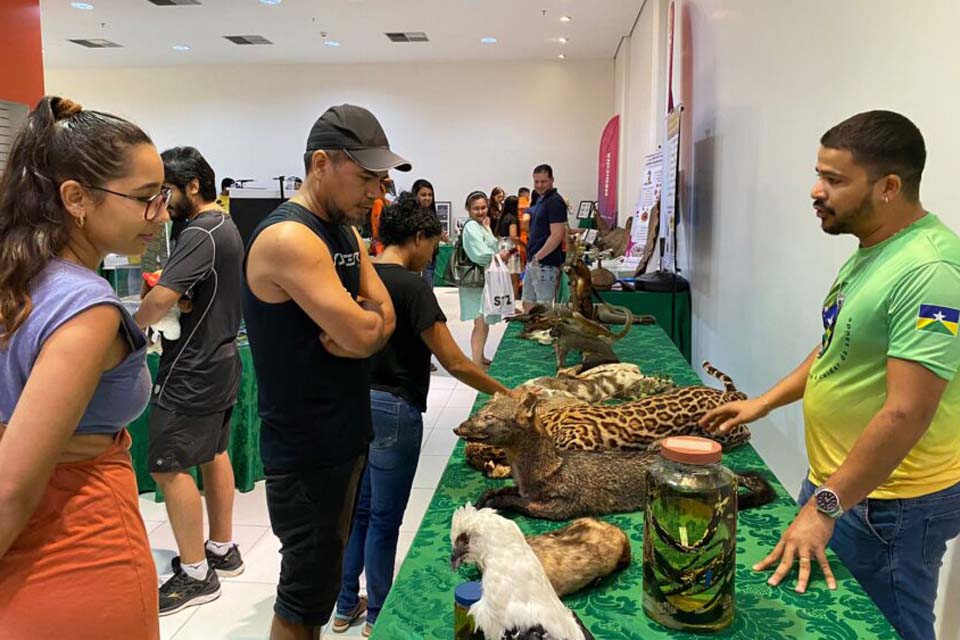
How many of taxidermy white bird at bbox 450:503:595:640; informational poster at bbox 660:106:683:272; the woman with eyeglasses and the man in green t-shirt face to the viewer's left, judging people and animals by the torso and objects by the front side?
3

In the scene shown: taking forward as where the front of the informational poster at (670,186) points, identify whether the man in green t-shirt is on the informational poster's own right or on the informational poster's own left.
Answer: on the informational poster's own left

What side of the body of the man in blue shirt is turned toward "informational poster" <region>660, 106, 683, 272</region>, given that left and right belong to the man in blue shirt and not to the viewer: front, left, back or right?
left

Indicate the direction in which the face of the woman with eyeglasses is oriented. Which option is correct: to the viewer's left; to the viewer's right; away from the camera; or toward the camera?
to the viewer's right

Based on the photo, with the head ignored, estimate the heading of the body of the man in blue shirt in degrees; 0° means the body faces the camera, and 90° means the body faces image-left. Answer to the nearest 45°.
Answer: approximately 45°

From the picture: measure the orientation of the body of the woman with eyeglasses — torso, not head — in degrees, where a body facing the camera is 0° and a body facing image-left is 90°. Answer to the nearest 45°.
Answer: approximately 270°

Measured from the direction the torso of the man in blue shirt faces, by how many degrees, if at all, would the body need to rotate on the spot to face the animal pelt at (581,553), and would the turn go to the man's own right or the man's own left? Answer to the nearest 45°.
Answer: approximately 45° to the man's own left

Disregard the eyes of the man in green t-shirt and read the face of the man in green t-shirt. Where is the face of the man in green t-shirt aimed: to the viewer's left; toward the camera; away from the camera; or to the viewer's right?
to the viewer's left

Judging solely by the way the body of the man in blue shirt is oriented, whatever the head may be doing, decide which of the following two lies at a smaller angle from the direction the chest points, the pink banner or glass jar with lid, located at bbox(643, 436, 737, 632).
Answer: the glass jar with lid

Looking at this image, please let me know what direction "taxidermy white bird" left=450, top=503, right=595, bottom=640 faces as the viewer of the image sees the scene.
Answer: facing to the left of the viewer

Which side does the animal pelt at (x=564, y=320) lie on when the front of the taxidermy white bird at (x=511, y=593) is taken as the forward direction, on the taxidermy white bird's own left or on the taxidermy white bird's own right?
on the taxidermy white bird's own right

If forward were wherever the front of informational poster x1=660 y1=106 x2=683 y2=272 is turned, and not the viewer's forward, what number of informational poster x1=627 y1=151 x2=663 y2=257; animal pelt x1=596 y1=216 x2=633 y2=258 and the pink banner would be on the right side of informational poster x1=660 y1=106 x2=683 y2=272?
3

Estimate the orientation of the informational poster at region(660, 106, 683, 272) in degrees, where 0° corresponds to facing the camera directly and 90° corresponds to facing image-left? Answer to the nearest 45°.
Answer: approximately 90°
